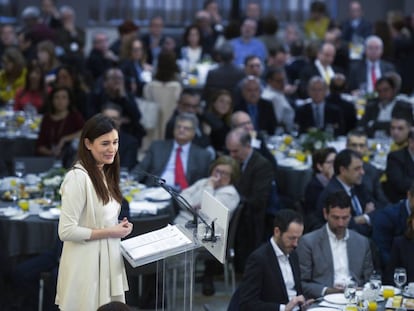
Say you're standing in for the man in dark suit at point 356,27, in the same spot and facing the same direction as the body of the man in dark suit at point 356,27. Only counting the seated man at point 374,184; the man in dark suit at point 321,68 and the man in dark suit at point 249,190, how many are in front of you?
3

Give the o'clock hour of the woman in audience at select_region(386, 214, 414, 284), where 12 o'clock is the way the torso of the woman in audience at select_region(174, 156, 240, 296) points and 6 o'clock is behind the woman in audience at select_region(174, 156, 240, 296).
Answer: the woman in audience at select_region(386, 214, 414, 284) is roughly at 9 o'clock from the woman in audience at select_region(174, 156, 240, 296).

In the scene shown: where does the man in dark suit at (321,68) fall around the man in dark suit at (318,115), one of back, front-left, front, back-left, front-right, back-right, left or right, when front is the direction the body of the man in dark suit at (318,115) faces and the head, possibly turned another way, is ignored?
back
